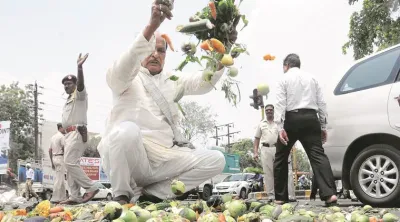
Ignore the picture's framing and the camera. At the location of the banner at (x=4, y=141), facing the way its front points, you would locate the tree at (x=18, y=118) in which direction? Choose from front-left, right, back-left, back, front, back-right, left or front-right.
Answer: back

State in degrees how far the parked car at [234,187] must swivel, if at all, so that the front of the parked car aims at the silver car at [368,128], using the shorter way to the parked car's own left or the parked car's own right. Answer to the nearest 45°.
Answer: approximately 45° to the parked car's own left

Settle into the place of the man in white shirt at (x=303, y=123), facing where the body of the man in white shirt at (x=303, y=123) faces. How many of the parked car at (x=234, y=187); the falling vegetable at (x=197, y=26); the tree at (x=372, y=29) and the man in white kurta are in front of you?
2

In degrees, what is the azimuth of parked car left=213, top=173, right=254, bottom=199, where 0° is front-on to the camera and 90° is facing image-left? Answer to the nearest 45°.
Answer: approximately 45°

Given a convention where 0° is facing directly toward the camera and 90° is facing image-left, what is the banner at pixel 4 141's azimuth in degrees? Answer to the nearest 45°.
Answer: approximately 0°

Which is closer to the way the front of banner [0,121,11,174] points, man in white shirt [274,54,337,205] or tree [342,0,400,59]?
the man in white shirt
